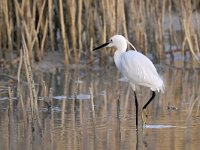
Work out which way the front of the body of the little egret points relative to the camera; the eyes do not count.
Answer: to the viewer's left
